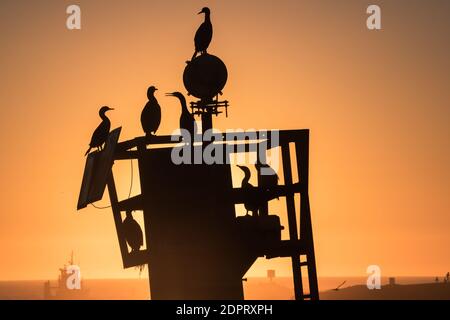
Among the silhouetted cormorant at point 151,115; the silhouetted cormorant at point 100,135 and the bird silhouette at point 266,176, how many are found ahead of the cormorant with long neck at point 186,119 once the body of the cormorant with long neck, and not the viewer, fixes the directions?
2

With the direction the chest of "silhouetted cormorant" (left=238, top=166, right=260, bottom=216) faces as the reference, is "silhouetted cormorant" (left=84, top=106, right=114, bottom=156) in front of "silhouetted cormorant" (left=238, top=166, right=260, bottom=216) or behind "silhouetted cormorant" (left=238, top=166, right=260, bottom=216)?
in front

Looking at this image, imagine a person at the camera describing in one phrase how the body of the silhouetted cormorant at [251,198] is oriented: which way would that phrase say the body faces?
to the viewer's left

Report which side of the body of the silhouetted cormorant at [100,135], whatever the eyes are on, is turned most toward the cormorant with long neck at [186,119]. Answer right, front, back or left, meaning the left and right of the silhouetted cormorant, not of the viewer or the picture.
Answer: front

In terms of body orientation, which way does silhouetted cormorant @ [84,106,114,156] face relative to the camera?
to the viewer's right

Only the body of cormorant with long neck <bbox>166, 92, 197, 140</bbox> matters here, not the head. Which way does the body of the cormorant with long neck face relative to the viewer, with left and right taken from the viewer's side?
facing to the left of the viewer

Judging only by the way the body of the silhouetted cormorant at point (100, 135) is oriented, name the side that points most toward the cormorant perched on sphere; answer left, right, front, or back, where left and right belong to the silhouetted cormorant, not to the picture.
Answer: front
